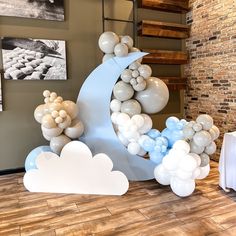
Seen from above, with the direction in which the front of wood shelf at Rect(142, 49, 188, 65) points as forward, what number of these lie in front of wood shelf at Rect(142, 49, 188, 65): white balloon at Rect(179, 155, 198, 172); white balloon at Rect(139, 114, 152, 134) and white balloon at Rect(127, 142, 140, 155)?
3

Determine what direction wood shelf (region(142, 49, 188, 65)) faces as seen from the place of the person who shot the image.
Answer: facing the viewer

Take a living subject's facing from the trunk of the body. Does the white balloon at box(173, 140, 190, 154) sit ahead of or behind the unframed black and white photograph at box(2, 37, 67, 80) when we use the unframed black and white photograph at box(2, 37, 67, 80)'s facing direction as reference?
ahead

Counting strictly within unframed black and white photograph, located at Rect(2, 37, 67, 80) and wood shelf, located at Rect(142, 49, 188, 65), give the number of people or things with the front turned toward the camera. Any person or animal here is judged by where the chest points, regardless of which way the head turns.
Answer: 2

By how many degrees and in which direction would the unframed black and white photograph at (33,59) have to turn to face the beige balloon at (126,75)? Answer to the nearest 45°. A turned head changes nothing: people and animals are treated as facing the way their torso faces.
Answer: approximately 45° to its left

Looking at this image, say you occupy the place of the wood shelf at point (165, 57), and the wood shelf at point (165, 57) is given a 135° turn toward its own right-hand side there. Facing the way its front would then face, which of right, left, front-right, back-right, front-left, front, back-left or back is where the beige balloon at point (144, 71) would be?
back-left

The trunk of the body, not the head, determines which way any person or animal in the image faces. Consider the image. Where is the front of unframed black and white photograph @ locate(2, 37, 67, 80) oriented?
toward the camera

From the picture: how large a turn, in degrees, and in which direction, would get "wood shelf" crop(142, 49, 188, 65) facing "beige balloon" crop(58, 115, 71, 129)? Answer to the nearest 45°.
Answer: approximately 45° to its right

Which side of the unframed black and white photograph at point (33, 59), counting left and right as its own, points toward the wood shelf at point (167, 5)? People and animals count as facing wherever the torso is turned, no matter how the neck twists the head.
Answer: left

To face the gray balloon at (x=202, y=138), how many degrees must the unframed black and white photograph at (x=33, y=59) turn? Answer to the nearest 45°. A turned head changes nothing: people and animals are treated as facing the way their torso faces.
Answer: approximately 45° to its left

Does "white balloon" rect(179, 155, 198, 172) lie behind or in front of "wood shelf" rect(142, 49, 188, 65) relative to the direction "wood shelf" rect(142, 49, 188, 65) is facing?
in front

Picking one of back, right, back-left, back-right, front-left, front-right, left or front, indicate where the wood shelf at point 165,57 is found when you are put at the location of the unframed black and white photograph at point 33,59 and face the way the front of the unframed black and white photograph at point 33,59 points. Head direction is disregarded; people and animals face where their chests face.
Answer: left

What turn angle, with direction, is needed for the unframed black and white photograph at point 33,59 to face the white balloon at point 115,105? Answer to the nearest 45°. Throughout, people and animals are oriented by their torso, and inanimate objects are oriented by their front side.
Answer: approximately 45° to its left

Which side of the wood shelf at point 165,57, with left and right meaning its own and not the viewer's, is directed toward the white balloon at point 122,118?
front
